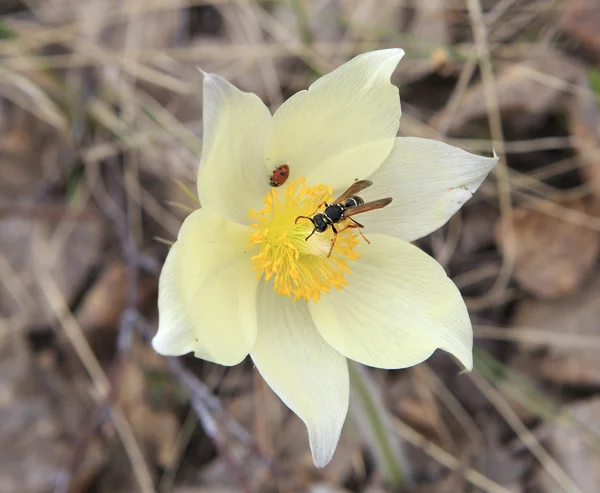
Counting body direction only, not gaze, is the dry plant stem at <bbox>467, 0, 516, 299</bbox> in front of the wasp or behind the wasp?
behind

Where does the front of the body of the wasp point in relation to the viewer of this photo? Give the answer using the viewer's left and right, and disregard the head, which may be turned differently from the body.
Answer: facing the viewer and to the left of the viewer

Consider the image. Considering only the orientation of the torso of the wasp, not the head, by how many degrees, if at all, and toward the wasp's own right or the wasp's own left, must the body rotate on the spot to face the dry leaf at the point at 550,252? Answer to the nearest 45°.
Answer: approximately 180°
